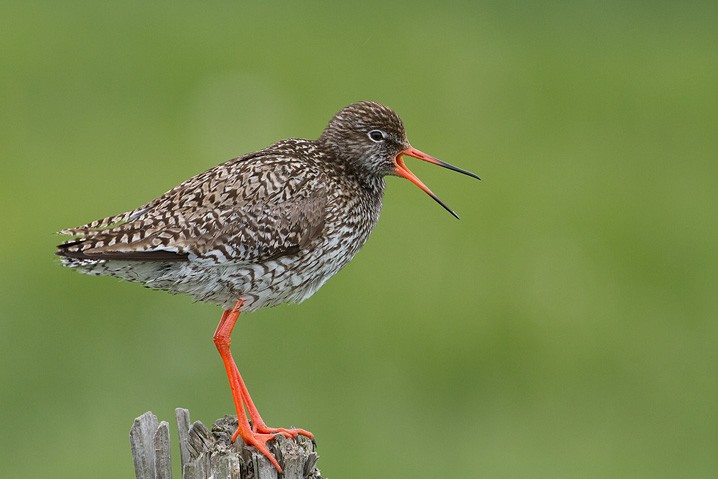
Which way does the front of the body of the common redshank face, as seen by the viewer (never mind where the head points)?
to the viewer's right
